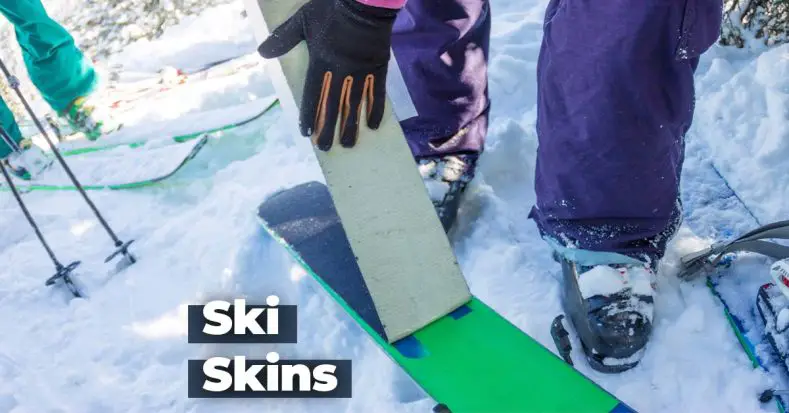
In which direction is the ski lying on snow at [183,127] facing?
to the viewer's right

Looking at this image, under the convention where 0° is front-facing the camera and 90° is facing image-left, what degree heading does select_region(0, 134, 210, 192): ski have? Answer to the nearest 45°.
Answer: approximately 270°

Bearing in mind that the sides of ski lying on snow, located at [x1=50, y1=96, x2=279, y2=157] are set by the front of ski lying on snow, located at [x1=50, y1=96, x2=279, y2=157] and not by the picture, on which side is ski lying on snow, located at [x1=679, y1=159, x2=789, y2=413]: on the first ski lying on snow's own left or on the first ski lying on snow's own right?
on the first ski lying on snow's own right

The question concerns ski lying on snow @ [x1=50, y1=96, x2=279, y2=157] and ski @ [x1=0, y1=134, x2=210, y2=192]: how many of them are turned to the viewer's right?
2

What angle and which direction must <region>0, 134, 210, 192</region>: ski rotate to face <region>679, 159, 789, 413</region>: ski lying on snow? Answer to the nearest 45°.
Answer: approximately 45° to its right
